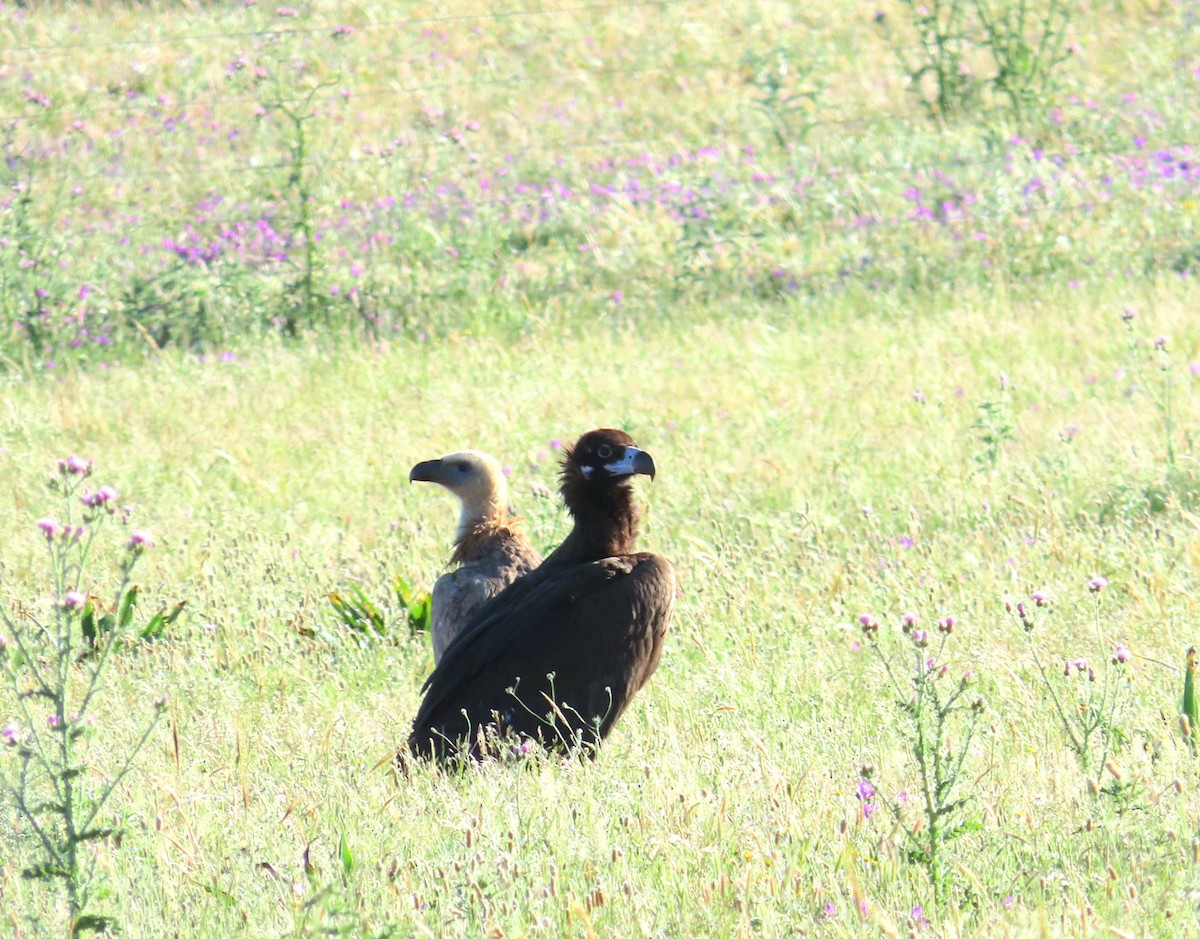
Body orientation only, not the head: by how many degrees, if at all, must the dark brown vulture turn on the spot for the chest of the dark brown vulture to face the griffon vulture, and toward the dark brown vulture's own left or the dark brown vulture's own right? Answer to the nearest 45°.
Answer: approximately 90° to the dark brown vulture's own left

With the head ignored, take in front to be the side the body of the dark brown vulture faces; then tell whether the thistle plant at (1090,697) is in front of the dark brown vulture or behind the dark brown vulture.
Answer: in front
